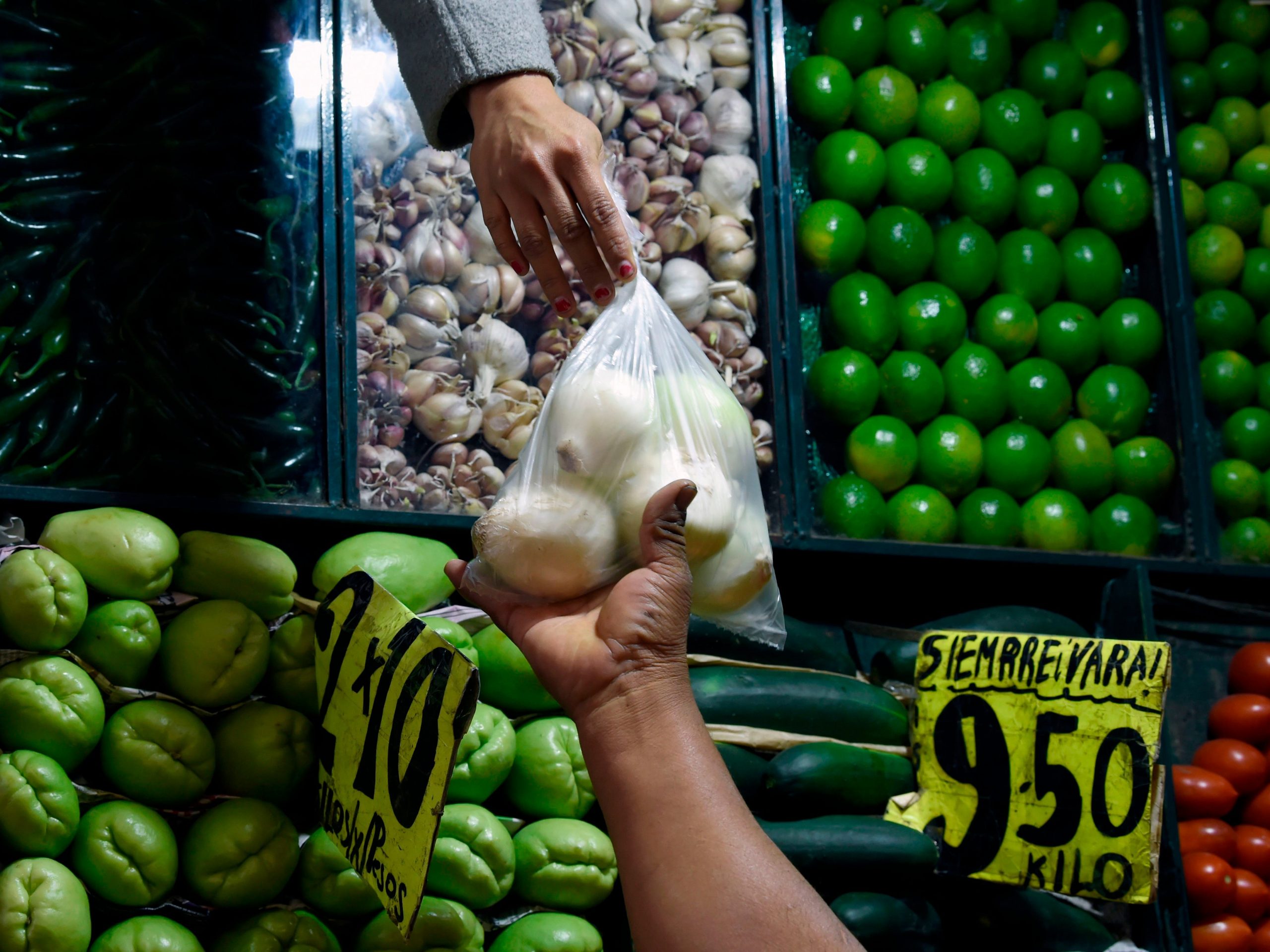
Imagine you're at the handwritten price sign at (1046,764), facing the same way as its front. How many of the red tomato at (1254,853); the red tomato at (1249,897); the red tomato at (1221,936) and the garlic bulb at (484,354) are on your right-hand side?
1

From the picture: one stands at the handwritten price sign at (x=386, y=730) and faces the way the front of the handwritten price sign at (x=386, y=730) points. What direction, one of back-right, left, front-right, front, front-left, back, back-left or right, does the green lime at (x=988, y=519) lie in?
back

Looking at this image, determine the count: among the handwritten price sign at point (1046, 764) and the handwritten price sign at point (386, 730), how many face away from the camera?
0

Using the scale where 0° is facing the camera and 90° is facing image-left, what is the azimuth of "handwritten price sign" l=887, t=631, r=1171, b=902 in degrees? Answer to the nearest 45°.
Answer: approximately 0°

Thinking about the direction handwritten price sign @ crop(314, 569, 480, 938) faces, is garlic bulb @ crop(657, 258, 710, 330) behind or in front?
behind

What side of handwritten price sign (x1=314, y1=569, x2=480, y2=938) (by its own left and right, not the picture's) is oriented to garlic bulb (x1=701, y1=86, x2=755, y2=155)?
back

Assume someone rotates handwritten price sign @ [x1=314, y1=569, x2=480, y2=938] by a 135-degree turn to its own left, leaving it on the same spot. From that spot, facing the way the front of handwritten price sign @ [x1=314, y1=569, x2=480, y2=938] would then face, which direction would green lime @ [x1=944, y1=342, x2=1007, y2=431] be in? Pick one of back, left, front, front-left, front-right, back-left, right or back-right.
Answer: front-left

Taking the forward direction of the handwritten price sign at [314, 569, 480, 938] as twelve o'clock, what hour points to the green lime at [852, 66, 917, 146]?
The green lime is roughly at 6 o'clock from the handwritten price sign.

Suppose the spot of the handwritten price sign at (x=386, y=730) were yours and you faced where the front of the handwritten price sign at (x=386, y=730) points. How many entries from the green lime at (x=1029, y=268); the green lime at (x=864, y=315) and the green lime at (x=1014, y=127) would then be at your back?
3

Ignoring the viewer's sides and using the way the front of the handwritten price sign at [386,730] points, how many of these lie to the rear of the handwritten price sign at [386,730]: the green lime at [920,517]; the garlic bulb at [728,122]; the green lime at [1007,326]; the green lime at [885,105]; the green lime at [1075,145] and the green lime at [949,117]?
6

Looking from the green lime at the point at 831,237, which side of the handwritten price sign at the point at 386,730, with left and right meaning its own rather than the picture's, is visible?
back

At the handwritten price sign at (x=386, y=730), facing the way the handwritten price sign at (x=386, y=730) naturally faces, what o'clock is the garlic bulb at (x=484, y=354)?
The garlic bulb is roughly at 5 o'clock from the handwritten price sign.

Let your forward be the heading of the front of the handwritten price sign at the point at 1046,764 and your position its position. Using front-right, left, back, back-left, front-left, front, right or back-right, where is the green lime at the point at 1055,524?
back

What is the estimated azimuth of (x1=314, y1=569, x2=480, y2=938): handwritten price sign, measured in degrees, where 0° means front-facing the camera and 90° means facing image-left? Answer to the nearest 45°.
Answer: approximately 45°

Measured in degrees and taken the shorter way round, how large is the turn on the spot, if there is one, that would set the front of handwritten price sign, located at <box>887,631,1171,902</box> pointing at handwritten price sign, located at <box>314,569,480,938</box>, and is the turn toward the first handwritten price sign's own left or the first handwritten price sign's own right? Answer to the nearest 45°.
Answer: approximately 45° to the first handwritten price sign's own right
